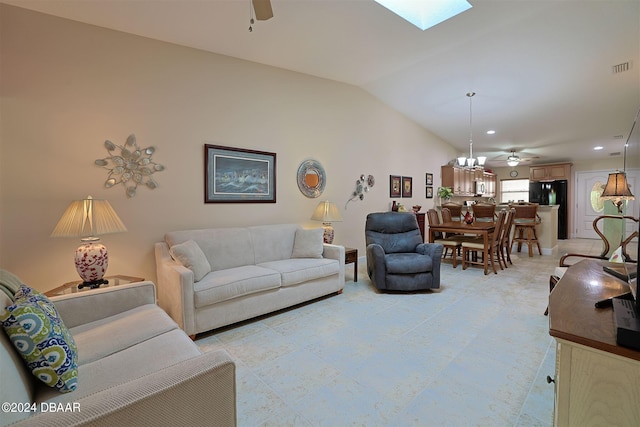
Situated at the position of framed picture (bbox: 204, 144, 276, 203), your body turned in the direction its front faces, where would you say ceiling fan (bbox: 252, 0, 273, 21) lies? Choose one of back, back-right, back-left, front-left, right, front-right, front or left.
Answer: front-right

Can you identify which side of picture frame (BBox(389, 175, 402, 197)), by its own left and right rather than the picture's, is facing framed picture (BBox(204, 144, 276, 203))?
right

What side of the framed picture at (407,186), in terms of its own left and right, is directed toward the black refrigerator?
left

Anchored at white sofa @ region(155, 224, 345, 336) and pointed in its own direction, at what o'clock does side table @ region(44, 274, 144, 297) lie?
The side table is roughly at 4 o'clock from the white sofa.

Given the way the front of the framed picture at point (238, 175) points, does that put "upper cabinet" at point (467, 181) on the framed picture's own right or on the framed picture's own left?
on the framed picture's own left

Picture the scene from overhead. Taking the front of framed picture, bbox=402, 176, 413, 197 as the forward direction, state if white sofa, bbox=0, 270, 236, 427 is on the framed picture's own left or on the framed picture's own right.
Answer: on the framed picture's own right

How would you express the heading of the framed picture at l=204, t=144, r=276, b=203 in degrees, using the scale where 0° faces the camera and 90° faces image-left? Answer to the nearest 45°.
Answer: approximately 315°
